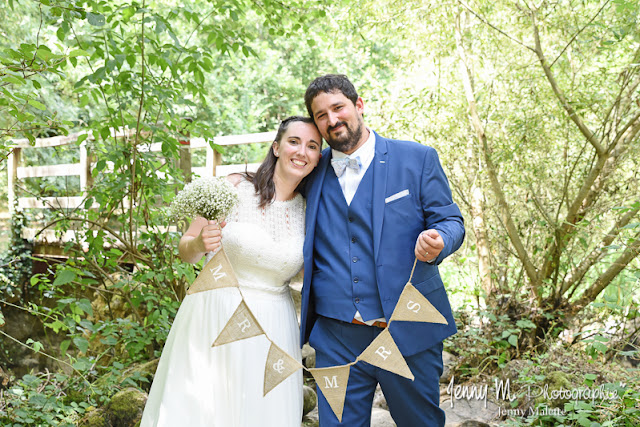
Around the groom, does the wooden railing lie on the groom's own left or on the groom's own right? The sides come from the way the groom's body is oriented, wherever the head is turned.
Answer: on the groom's own right

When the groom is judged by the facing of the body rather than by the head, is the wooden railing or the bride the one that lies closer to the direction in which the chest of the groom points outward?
the bride

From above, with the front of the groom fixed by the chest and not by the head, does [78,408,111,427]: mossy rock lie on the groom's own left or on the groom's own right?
on the groom's own right

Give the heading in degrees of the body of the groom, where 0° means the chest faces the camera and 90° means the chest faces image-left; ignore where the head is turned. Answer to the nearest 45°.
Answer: approximately 45°

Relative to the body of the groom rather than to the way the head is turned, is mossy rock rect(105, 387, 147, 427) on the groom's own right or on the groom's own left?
on the groom's own right

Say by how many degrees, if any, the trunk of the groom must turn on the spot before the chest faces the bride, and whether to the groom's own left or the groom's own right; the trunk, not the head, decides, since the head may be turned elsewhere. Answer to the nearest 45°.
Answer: approximately 45° to the groom's own right
